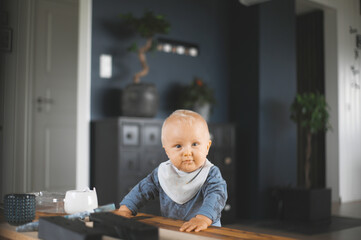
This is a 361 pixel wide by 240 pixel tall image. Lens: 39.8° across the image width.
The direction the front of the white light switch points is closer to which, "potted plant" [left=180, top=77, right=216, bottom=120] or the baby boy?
the baby boy

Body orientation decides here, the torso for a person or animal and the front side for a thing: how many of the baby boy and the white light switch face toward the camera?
2

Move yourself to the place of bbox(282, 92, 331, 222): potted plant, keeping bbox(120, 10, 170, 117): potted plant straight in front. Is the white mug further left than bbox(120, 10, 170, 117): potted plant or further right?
left

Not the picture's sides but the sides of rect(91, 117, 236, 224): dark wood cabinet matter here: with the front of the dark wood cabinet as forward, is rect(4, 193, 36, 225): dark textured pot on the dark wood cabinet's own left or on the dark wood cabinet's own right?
on the dark wood cabinet's own right

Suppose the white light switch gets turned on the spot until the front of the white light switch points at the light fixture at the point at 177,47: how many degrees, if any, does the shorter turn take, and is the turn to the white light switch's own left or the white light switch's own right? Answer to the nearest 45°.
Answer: approximately 135° to the white light switch's own left

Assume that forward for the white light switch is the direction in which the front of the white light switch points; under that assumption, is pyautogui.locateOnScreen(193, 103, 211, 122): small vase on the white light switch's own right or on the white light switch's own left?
on the white light switch's own left

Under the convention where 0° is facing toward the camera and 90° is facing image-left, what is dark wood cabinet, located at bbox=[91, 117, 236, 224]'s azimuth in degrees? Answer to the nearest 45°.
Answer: approximately 315°

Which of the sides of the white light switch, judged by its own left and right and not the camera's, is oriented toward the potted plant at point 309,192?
left

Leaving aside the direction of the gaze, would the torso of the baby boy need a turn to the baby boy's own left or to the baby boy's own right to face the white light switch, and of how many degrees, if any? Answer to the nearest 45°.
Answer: approximately 180°

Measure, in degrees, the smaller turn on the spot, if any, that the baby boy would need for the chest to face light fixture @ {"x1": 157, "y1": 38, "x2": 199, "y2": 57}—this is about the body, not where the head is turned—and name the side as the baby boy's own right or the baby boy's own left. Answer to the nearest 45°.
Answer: approximately 180°

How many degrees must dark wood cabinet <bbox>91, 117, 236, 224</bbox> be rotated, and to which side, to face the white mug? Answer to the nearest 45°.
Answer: approximately 45° to its right
